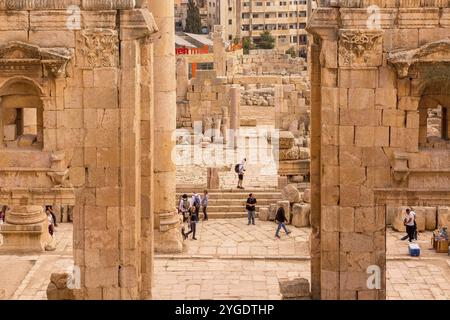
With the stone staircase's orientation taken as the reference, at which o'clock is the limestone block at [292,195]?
The limestone block is roughly at 10 o'clock from the stone staircase.

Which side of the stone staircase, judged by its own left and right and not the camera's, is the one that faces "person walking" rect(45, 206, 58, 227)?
right

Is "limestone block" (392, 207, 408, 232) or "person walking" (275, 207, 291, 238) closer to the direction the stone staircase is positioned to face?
the person walking

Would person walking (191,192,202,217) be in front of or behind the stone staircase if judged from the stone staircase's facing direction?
in front

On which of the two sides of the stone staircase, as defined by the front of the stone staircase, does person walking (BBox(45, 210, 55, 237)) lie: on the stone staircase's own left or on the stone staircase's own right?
on the stone staircase's own right

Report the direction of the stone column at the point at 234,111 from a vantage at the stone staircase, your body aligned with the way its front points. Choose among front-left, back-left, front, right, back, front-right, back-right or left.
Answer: back

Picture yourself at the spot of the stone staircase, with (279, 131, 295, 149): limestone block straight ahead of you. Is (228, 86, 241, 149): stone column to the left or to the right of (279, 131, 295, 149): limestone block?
left

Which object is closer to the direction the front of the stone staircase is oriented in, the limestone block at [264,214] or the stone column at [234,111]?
the limestone block

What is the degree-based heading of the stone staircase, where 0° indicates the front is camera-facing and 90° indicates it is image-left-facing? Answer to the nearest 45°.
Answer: approximately 0°

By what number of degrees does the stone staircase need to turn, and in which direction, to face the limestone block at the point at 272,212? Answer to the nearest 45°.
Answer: approximately 45° to its left

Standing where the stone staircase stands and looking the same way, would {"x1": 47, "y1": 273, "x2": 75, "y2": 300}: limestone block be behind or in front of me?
in front

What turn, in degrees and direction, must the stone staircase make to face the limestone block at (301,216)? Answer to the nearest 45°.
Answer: approximately 45° to its left
